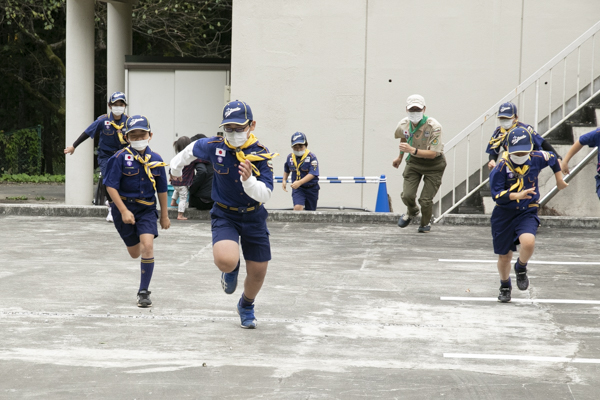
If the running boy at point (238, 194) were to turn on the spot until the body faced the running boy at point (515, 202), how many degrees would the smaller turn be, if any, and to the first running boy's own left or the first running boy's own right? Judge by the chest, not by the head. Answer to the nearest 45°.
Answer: approximately 135° to the first running boy's own left

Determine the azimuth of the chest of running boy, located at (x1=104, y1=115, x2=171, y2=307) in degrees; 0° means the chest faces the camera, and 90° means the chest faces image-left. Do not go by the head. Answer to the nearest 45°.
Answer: approximately 0°

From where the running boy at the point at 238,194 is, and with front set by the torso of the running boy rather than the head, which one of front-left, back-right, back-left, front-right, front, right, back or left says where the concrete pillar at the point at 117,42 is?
back

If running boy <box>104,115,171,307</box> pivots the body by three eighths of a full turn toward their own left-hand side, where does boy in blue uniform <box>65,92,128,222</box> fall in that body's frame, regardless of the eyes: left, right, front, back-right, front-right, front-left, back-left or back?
front-left

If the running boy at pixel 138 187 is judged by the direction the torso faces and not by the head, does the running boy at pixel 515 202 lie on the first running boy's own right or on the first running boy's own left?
on the first running boy's own left

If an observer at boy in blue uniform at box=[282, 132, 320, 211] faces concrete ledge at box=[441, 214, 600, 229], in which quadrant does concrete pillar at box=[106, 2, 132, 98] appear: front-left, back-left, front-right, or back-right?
back-left

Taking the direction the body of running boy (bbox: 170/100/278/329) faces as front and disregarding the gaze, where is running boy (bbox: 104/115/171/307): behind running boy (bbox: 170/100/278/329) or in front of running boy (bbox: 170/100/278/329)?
behind

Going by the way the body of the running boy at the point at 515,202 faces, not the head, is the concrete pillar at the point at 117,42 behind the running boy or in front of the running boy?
behind

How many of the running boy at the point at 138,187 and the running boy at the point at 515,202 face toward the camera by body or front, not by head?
2

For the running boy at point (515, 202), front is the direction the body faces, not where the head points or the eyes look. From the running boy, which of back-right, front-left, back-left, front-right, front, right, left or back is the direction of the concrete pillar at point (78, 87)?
back-right
